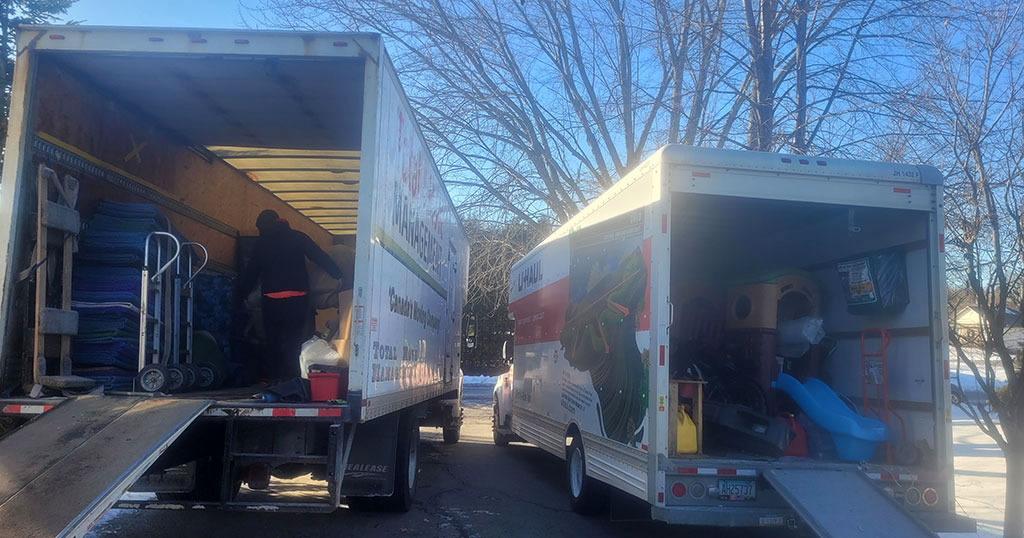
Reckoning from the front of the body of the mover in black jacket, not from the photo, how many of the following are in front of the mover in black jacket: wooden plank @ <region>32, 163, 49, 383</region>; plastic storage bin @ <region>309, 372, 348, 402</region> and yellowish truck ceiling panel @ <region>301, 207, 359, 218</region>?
1

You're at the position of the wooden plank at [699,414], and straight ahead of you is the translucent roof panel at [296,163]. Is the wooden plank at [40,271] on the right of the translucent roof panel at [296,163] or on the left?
left

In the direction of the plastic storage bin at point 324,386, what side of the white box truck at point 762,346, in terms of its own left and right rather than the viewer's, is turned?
left

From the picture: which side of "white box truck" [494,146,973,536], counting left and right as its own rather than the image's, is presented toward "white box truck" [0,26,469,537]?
left

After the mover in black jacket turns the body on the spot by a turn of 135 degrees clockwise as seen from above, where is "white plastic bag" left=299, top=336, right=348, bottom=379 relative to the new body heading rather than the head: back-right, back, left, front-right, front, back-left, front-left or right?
front-right

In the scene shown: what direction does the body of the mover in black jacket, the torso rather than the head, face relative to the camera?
away from the camera

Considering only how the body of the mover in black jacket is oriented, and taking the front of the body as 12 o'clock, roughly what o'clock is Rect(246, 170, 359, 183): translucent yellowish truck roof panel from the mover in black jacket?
The translucent yellowish truck roof panel is roughly at 12 o'clock from the mover in black jacket.

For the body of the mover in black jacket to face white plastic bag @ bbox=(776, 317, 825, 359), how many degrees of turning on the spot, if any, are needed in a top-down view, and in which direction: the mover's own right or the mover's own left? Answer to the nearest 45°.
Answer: approximately 90° to the mover's own right

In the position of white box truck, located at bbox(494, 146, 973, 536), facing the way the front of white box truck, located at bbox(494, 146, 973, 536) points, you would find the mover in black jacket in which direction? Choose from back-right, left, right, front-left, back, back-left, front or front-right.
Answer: front-left

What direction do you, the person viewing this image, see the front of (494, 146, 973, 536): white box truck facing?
facing away from the viewer and to the left of the viewer

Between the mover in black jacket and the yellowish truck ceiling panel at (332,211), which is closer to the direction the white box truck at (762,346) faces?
the yellowish truck ceiling panel

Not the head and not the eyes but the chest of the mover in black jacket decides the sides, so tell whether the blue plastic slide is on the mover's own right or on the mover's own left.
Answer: on the mover's own right
